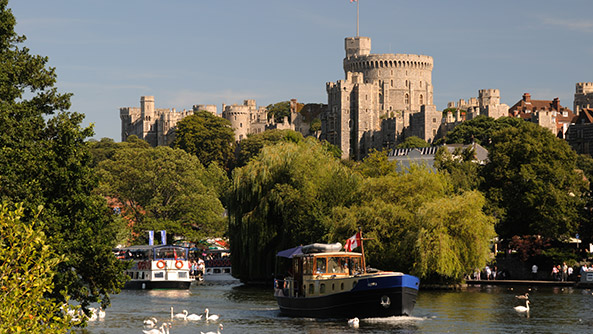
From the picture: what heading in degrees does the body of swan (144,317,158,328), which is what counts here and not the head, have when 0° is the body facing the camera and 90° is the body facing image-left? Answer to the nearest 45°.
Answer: approximately 270°

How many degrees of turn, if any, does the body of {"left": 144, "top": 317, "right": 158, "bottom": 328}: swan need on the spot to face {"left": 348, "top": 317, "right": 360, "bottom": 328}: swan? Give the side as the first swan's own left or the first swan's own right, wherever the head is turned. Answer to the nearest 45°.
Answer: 0° — it already faces it

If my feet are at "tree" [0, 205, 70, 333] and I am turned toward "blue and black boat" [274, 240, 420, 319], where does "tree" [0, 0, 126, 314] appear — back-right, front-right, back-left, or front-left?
front-left

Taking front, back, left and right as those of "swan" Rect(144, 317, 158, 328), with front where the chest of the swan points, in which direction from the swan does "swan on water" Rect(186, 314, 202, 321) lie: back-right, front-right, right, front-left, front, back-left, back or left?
front-left

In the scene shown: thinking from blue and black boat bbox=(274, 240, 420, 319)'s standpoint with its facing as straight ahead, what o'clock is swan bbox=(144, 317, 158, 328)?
The swan is roughly at 4 o'clock from the blue and black boat.

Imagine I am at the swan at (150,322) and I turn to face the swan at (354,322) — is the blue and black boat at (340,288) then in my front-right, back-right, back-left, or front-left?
front-left

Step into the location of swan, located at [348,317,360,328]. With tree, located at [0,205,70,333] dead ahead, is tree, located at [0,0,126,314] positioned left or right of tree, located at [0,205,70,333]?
right

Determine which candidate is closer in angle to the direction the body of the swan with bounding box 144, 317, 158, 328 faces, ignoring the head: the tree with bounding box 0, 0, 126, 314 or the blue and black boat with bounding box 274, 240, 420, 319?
the blue and black boat

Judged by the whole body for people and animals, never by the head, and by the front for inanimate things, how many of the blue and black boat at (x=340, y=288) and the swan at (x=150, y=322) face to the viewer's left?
0

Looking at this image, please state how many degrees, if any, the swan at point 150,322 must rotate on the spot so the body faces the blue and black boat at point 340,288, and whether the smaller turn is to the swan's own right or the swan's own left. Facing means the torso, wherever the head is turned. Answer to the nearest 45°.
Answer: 0° — it already faces it

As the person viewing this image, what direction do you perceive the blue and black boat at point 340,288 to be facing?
facing the viewer and to the right of the viewer
